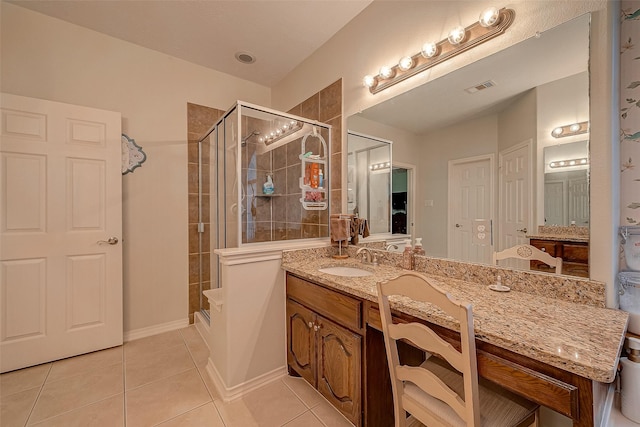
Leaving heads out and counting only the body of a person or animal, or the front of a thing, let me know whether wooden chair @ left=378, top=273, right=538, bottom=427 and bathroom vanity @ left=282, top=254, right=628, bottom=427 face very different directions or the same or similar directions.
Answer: very different directions

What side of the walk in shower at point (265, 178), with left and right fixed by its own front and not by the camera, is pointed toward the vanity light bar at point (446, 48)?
left

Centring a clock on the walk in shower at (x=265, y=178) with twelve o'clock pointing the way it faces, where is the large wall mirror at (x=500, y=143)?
The large wall mirror is roughly at 9 o'clock from the walk in shower.

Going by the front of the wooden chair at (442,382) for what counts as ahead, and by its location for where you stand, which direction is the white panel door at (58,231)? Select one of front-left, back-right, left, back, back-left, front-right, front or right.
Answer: back-left

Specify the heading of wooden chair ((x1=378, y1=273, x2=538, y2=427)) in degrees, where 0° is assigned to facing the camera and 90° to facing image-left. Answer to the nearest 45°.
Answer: approximately 225°

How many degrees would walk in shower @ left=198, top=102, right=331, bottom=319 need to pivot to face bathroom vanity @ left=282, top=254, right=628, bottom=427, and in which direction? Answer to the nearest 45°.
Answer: approximately 90° to its left
